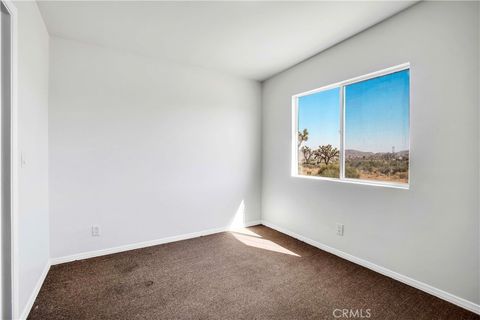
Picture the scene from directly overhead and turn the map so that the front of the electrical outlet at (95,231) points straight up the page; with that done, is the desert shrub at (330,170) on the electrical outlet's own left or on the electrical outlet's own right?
on the electrical outlet's own left

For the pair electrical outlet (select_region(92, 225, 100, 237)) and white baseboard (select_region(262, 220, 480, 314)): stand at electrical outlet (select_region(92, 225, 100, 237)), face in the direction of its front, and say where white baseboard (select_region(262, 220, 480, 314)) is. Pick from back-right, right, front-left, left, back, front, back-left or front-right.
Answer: front-left

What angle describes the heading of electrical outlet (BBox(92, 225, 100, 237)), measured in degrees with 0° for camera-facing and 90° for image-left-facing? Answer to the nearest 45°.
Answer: approximately 0°

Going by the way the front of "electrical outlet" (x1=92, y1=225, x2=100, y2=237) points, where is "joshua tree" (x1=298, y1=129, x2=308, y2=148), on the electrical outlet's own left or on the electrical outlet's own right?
on the electrical outlet's own left

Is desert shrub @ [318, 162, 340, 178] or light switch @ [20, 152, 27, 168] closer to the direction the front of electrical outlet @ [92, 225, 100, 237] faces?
the light switch

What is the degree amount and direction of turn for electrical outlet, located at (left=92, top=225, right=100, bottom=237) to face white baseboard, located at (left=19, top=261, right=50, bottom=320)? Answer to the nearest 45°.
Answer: approximately 45° to its right

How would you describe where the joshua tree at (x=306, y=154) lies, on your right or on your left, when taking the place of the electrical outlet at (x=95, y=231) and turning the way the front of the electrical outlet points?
on your left

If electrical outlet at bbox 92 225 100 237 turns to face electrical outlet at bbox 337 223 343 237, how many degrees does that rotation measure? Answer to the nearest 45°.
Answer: approximately 45° to its left

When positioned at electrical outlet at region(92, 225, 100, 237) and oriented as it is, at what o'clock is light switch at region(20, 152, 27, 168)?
light switch at region(20, 152, 27, 168) is roughly at 1 o'clock from electrical outlet at region(92, 225, 100, 237).
